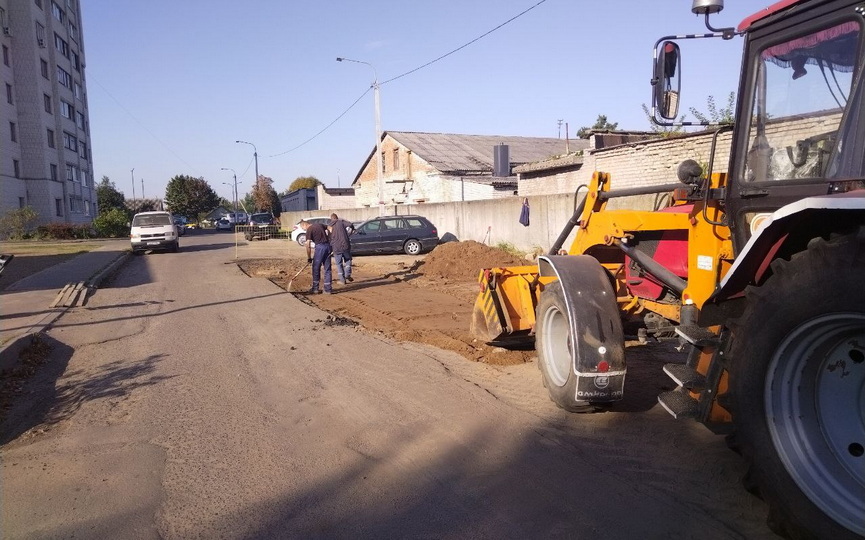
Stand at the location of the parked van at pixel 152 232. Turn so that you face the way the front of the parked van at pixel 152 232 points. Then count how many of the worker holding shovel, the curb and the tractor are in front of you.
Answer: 3

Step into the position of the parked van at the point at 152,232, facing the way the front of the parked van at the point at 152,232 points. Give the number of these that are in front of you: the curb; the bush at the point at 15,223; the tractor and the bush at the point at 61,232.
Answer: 2

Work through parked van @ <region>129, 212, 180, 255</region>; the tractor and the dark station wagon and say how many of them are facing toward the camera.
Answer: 1

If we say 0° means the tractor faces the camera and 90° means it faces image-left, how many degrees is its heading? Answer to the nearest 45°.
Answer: approximately 135°

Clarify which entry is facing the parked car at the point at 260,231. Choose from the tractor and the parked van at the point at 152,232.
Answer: the tractor

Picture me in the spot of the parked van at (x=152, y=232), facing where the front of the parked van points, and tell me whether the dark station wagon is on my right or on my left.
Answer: on my left

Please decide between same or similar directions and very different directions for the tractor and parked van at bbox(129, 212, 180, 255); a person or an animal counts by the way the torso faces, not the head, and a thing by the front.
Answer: very different directions

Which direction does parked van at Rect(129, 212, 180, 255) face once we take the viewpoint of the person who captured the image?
facing the viewer

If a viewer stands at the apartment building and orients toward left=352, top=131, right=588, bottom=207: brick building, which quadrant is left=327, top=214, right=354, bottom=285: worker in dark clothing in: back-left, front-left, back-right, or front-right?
front-right

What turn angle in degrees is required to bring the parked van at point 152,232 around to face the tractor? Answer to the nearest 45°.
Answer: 0° — it already faces it

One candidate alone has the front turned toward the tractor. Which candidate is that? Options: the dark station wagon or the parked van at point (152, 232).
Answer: the parked van

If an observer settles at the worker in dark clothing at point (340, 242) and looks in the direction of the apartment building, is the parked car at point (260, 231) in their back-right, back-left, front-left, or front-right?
front-right
